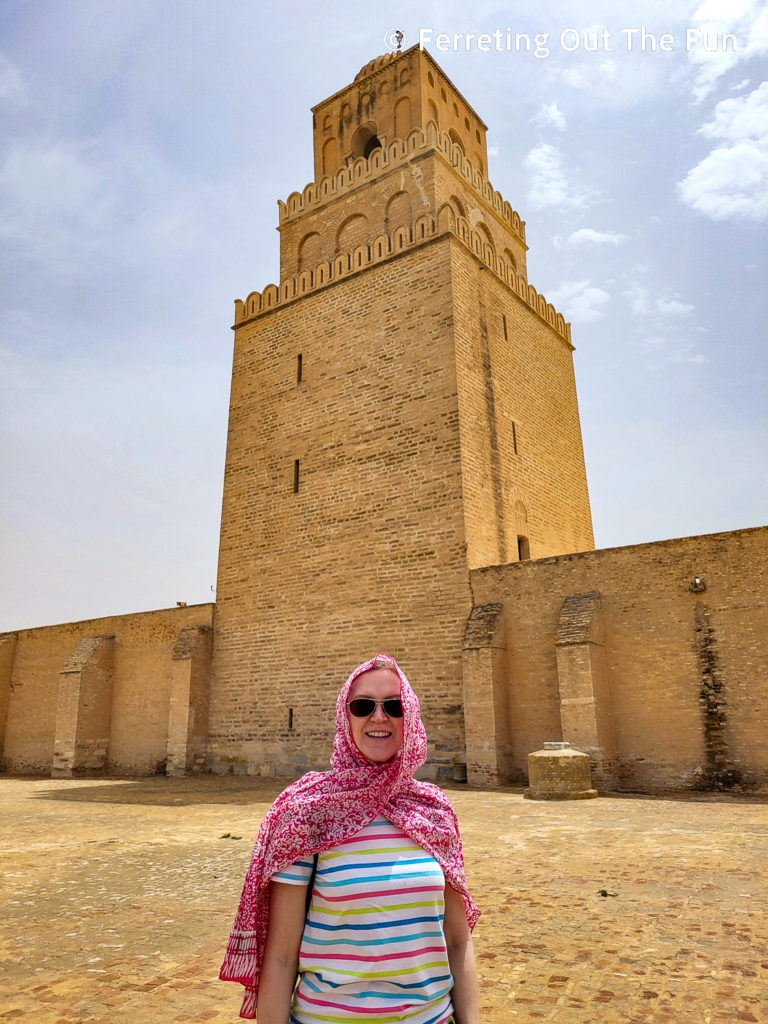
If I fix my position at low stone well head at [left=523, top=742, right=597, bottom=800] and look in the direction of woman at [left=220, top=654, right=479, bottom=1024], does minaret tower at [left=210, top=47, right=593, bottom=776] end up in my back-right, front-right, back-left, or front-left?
back-right

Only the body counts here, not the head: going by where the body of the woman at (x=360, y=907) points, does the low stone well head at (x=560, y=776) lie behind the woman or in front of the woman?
behind

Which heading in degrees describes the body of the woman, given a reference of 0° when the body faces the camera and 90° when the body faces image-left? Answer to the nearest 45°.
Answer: approximately 0°

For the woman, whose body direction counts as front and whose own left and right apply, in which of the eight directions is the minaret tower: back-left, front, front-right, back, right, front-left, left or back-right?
back
